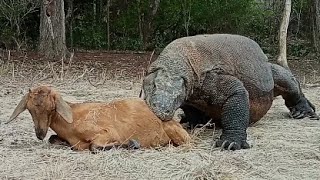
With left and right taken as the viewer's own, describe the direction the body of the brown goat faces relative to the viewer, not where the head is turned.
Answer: facing to the left of the viewer

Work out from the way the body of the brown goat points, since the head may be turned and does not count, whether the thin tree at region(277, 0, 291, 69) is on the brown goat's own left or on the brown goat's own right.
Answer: on the brown goat's own right

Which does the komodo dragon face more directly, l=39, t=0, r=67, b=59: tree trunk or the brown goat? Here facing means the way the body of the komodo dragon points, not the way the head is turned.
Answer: the brown goat

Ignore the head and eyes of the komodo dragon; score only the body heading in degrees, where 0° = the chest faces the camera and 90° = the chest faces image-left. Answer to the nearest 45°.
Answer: approximately 45°

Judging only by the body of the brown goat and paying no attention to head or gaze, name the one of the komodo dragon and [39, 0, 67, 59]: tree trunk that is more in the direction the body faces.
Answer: the tree trunk

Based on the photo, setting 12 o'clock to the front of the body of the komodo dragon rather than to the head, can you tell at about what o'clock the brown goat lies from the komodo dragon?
The brown goat is roughly at 12 o'clock from the komodo dragon.

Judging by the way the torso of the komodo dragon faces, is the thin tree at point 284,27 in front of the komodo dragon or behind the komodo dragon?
behind

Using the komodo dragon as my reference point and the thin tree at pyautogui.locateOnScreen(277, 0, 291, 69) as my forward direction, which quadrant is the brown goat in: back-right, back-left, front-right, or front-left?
back-left

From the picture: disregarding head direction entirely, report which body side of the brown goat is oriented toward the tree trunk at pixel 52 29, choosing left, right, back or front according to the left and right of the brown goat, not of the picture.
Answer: right

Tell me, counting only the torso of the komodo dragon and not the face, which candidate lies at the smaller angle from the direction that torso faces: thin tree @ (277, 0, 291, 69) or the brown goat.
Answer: the brown goat
